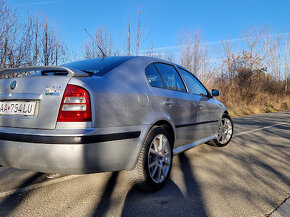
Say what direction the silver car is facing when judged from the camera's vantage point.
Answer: facing away from the viewer and to the right of the viewer
